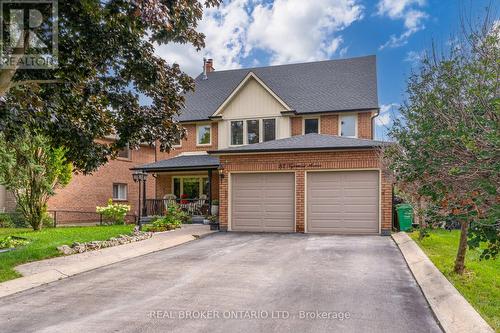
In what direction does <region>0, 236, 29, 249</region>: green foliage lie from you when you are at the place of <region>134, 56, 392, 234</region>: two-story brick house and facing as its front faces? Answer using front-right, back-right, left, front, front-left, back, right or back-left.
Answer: front-right

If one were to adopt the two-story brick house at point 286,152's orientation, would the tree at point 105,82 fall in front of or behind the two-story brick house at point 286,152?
in front

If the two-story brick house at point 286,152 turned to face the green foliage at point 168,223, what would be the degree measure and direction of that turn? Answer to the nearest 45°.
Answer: approximately 45° to its right

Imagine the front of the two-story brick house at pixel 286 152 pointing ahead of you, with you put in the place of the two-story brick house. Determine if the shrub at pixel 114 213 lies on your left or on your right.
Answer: on your right

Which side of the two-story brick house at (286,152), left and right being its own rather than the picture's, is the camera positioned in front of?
front

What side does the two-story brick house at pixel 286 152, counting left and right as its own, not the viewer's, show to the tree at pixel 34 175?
right
